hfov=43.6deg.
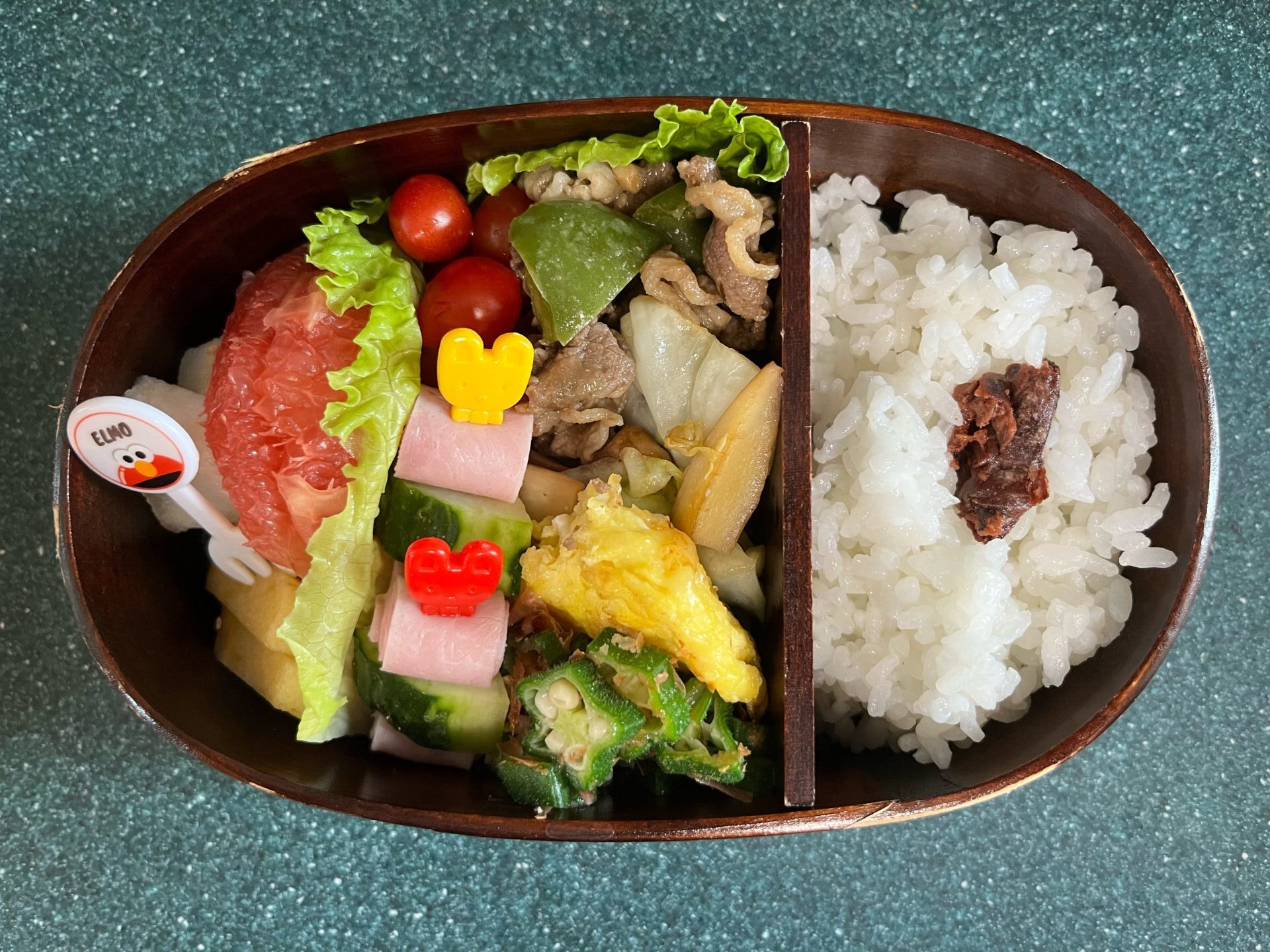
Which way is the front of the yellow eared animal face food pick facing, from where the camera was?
facing the viewer

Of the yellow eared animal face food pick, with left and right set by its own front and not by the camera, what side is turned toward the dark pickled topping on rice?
left
